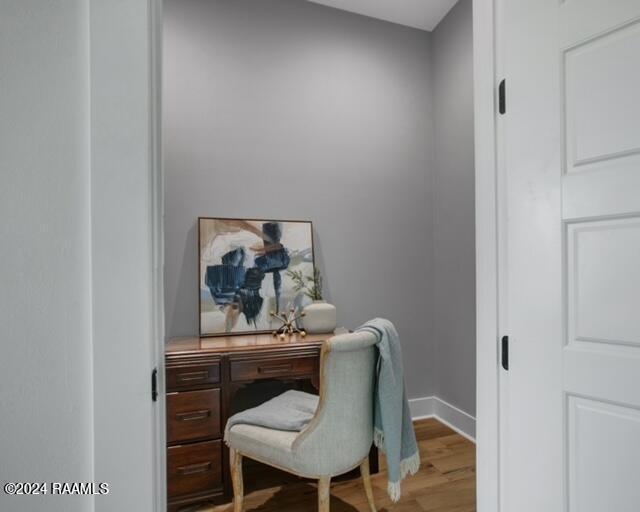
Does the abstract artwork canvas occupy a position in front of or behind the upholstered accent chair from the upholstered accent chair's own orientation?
in front

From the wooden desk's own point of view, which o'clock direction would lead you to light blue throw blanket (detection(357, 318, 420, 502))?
The light blue throw blanket is roughly at 10 o'clock from the wooden desk.

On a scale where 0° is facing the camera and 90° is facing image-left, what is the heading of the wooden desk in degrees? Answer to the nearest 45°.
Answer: approximately 0°

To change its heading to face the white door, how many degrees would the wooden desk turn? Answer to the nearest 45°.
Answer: approximately 45° to its left

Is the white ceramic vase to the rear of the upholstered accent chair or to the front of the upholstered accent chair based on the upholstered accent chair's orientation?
to the front

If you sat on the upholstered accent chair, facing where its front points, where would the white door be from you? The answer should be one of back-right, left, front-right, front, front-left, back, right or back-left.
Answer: back

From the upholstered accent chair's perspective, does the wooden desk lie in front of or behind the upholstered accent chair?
in front

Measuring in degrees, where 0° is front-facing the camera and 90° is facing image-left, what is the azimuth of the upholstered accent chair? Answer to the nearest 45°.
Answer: approximately 135°

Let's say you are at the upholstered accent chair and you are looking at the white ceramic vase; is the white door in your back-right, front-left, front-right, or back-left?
back-right

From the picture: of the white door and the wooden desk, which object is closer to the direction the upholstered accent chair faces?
the wooden desk

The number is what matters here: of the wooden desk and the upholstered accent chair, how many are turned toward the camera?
1
